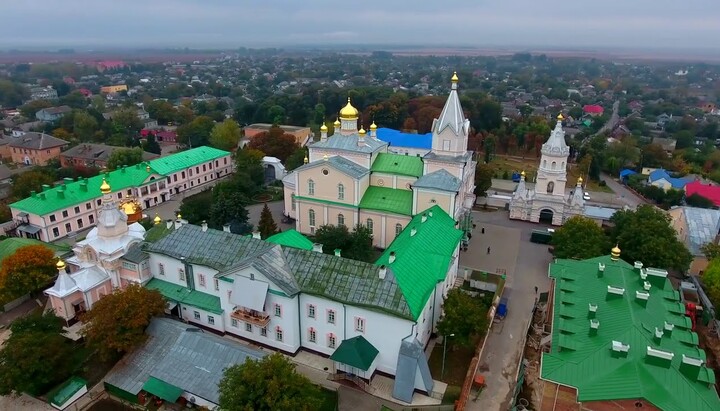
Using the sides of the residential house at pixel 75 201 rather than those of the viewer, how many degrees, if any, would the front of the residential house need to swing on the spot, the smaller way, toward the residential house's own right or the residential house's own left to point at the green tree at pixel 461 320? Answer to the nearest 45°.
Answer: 0° — it already faces it

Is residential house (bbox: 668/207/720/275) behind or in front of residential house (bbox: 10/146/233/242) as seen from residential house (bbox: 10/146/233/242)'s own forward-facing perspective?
in front

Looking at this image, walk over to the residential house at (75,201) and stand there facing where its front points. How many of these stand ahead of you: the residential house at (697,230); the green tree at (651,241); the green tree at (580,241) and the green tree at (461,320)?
4

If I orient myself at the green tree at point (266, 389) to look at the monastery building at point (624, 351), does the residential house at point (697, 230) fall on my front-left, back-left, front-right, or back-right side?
front-left

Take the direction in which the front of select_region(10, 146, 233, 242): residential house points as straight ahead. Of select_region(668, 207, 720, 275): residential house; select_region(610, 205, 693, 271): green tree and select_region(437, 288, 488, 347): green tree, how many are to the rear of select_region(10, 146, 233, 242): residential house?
0

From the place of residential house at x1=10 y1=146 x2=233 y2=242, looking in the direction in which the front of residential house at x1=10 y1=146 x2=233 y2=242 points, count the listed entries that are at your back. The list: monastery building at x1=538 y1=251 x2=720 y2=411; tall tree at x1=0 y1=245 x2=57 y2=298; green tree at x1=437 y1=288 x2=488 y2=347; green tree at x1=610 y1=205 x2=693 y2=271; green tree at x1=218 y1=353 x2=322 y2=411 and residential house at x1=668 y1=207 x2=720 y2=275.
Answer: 0

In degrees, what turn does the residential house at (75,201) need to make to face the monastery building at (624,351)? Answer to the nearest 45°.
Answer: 0° — it already faces it

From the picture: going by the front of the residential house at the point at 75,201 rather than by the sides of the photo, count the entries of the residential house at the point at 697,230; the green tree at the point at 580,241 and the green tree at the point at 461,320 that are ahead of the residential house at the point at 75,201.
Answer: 3

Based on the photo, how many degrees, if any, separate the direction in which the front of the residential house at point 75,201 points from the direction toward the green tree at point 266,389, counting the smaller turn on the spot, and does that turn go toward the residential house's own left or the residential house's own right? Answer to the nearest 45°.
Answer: approximately 45° to the residential house's own right

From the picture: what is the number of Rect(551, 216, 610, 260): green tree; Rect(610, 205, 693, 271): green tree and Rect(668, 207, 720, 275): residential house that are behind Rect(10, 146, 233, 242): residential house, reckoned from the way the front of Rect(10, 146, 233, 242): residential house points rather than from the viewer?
0

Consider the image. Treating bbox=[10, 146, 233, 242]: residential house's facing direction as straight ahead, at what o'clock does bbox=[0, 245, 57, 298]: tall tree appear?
The tall tree is roughly at 2 o'clock from the residential house.

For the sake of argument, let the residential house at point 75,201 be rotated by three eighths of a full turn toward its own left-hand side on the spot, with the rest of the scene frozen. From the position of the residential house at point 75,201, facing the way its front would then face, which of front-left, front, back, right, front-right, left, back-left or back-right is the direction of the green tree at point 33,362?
back

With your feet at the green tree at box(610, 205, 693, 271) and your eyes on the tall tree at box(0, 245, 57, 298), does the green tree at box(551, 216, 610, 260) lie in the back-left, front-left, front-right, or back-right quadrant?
front-right

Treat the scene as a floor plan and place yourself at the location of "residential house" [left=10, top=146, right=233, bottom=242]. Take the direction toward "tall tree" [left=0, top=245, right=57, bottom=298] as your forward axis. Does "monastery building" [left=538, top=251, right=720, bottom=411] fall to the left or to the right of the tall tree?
left

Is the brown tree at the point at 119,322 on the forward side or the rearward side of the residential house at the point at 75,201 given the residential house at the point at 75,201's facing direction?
on the forward side

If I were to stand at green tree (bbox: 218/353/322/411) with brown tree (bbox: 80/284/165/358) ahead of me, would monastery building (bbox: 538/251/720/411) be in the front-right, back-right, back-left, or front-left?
back-right

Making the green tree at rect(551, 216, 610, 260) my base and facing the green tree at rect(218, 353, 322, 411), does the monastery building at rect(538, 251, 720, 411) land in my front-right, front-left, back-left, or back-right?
front-left
